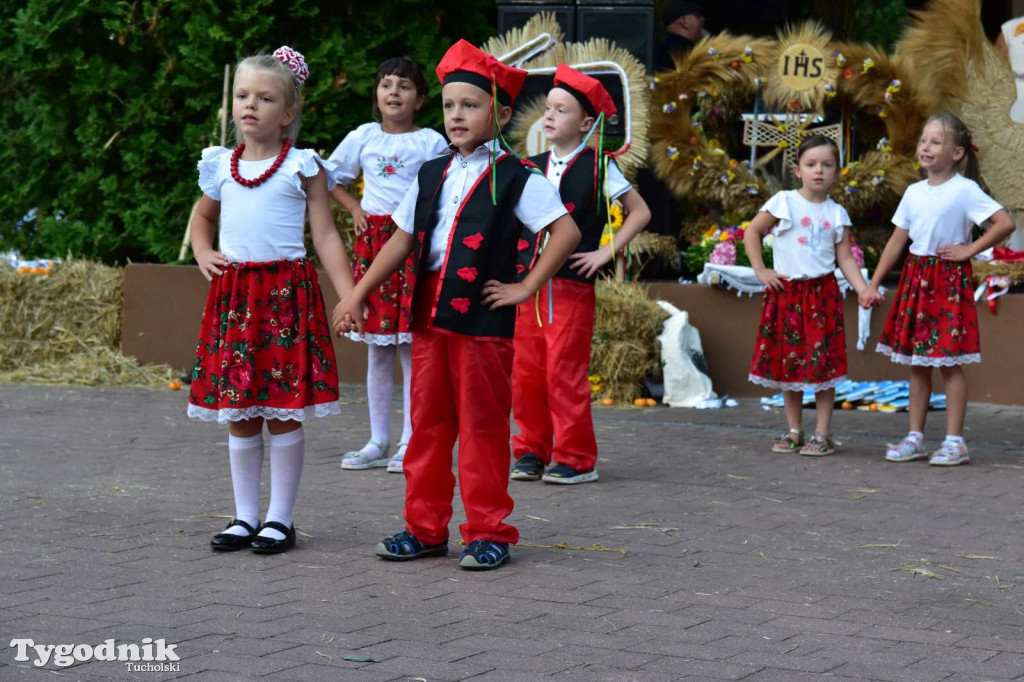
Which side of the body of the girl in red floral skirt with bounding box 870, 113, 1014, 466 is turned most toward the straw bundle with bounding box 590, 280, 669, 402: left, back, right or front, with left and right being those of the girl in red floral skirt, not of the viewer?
right

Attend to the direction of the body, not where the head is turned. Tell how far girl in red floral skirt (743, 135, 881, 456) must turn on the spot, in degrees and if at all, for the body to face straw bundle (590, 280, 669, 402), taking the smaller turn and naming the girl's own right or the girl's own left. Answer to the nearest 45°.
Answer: approximately 135° to the girl's own right

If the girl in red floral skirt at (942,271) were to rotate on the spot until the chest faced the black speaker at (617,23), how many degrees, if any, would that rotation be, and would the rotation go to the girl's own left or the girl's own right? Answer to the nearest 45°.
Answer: approximately 90° to the girl's own right

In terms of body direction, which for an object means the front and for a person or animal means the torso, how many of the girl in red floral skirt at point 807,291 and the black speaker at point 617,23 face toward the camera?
2

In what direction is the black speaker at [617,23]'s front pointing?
toward the camera

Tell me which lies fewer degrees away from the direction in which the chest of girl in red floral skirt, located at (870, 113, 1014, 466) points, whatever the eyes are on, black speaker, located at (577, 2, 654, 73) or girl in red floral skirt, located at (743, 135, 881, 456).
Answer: the girl in red floral skirt

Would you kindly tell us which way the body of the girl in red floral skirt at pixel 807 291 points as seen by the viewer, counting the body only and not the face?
toward the camera

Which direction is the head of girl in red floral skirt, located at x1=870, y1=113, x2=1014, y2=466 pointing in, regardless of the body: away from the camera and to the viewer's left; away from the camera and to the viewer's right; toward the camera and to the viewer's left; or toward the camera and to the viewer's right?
toward the camera and to the viewer's left

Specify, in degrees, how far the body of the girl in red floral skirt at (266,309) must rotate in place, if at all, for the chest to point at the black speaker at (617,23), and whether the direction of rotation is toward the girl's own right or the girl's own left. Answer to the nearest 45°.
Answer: approximately 180°

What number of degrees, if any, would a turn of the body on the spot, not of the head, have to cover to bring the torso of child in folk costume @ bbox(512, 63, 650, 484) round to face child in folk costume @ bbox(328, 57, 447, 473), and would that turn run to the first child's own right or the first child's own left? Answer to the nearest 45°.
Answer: approximately 45° to the first child's own right

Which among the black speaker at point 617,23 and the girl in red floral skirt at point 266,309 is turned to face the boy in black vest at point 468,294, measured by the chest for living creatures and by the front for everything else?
the black speaker

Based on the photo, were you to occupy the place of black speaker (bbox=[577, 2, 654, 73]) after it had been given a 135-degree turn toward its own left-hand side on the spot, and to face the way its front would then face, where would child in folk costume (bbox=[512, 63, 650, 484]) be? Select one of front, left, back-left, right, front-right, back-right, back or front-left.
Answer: back-right

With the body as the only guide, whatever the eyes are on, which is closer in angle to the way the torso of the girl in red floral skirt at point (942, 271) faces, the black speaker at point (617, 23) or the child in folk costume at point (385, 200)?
the child in folk costume

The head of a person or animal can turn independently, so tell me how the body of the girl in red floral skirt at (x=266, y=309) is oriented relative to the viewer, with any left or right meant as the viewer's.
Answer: facing the viewer and to the left of the viewer
